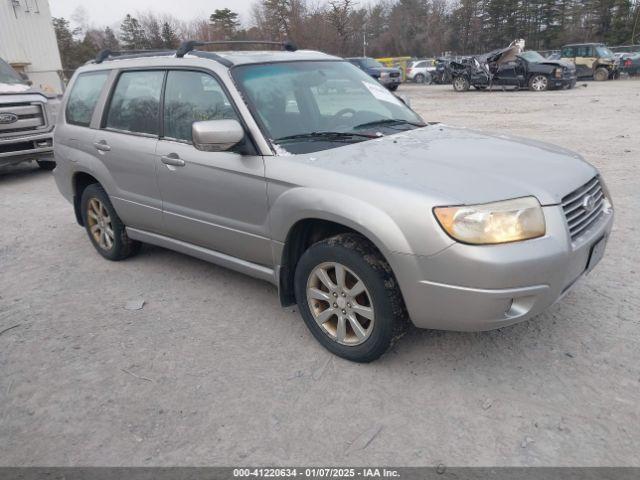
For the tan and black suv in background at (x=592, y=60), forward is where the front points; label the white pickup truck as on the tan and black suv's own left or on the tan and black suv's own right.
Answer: on the tan and black suv's own right

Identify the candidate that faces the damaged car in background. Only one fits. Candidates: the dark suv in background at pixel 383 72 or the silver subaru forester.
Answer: the dark suv in background

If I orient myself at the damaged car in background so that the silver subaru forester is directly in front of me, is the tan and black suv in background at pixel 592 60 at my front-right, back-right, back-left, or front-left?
back-left

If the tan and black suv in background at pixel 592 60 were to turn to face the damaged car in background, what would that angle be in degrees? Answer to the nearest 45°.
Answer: approximately 90° to its right

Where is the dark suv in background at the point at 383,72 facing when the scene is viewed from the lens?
facing the viewer and to the right of the viewer

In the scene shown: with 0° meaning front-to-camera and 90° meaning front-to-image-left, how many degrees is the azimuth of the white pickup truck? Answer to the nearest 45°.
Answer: approximately 315°

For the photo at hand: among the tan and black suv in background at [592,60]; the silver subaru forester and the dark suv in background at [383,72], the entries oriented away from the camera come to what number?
0

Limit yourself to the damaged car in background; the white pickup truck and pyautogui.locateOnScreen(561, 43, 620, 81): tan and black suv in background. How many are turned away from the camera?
0

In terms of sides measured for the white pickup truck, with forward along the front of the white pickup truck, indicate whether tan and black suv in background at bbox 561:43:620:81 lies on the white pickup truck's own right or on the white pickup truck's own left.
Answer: on the white pickup truck's own left
